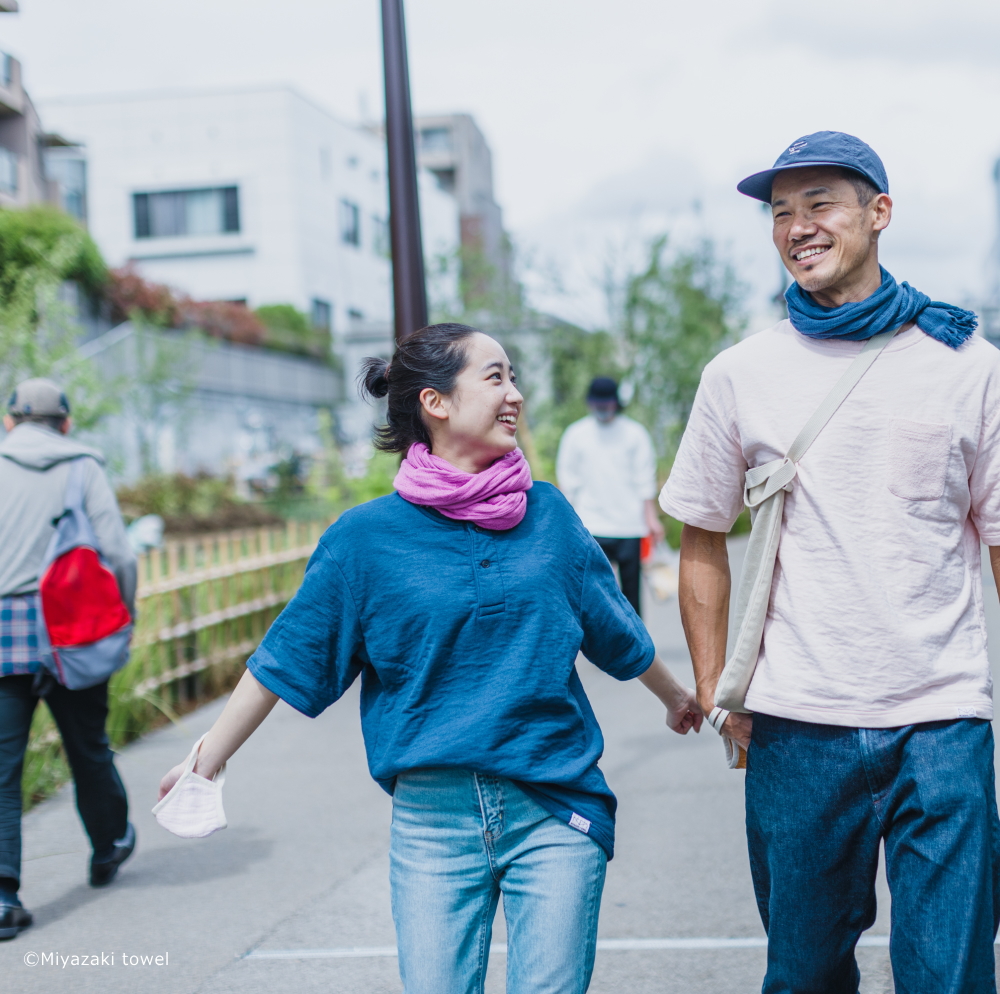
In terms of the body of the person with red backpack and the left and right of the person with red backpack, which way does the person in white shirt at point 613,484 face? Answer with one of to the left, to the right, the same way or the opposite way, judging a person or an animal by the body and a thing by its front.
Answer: the opposite way

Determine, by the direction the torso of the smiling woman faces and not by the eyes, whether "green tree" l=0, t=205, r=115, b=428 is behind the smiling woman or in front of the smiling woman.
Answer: behind

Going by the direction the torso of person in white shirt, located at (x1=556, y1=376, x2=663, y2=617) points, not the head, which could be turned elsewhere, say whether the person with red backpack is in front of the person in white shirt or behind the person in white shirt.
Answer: in front

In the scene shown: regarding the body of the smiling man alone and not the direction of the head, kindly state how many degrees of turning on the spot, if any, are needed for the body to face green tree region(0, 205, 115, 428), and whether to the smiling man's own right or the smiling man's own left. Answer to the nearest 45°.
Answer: approximately 135° to the smiling man's own right

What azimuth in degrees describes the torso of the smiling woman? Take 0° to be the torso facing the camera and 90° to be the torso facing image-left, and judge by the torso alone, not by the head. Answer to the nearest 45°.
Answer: approximately 0°

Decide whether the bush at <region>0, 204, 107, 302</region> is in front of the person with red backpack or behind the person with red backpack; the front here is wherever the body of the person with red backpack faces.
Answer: in front

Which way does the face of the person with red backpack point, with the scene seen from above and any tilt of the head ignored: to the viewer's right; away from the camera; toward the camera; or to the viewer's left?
away from the camera

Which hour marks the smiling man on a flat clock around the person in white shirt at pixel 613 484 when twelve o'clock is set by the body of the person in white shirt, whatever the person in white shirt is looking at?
The smiling man is roughly at 12 o'clock from the person in white shirt.

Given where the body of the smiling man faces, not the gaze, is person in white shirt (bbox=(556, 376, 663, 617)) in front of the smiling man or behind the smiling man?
behind

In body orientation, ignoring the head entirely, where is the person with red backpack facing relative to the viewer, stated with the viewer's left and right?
facing away from the viewer

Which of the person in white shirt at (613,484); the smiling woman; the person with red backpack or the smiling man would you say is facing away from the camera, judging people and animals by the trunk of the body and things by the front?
the person with red backpack
